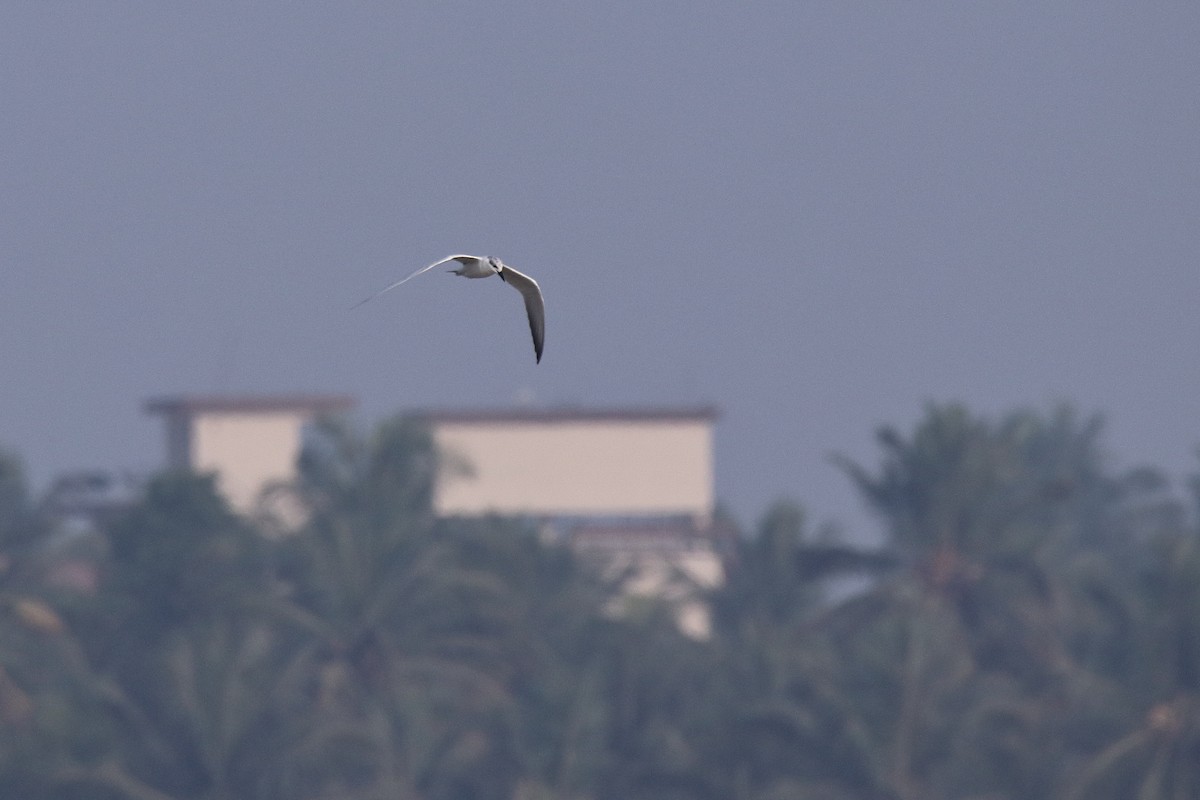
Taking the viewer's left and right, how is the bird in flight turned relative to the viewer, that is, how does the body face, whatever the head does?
facing the viewer and to the right of the viewer
